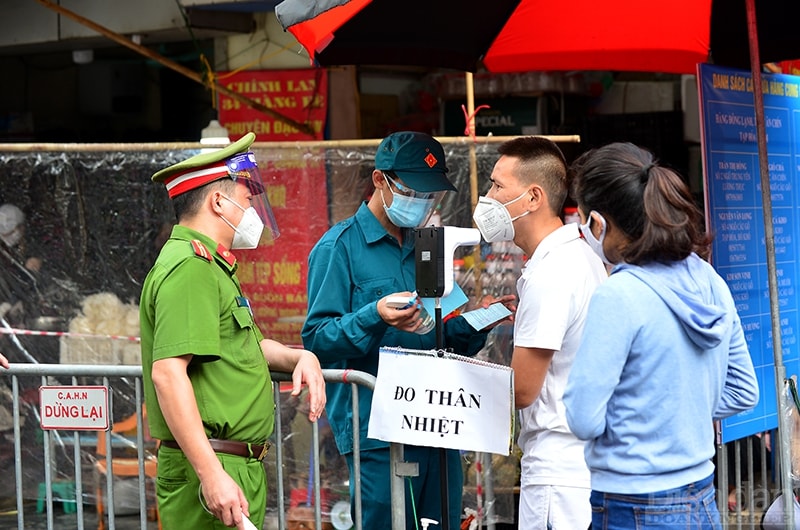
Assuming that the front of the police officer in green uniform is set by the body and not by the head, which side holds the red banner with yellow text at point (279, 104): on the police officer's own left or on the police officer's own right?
on the police officer's own left

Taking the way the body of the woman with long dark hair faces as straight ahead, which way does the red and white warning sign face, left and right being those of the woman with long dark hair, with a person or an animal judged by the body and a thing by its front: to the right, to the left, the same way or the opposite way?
the opposite way

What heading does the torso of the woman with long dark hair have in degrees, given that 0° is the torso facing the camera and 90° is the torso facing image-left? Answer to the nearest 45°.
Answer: approximately 135°

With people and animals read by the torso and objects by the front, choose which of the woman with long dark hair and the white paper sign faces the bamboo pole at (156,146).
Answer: the woman with long dark hair

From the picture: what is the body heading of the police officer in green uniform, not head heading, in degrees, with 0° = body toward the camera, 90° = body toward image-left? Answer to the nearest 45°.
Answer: approximately 270°

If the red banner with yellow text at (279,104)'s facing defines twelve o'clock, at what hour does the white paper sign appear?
The white paper sign is roughly at 12 o'clock from the red banner with yellow text.

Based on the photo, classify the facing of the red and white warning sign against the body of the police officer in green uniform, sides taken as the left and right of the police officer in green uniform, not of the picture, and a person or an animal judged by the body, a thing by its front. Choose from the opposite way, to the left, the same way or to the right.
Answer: to the right

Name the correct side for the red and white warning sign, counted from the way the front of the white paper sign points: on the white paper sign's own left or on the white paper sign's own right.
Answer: on the white paper sign's own right

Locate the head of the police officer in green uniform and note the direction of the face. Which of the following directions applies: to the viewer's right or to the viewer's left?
to the viewer's right

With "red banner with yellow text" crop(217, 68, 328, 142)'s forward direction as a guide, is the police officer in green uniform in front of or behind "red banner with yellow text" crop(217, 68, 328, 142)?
in front

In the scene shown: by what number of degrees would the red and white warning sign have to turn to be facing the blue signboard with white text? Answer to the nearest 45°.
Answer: approximately 90° to its left

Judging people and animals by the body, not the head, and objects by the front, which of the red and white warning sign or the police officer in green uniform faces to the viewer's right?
the police officer in green uniform

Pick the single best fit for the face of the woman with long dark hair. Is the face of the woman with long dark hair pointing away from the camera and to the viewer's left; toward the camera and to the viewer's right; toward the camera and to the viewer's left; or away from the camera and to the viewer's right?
away from the camera and to the viewer's left
